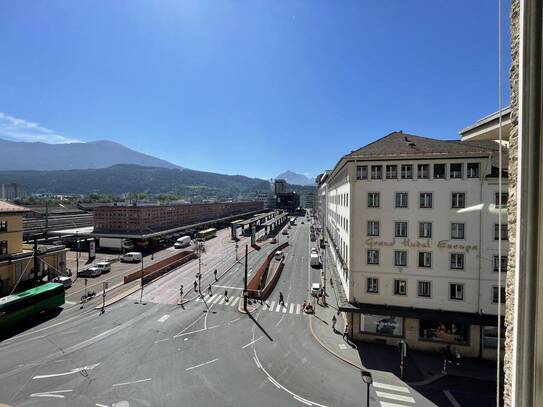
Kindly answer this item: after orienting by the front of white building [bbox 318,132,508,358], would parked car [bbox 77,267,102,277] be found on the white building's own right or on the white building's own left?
on the white building's own right

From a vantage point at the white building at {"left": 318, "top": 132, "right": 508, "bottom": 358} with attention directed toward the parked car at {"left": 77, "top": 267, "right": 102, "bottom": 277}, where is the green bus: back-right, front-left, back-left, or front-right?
front-left

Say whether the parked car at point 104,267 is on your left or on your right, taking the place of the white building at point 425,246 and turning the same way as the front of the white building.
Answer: on your right
